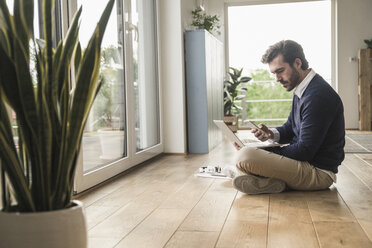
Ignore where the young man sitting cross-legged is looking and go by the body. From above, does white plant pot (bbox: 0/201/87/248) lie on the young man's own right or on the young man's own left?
on the young man's own left

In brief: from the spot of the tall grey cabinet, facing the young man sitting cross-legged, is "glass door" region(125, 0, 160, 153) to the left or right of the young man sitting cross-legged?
right

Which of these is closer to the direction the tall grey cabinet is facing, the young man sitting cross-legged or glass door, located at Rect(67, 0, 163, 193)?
the young man sitting cross-legged

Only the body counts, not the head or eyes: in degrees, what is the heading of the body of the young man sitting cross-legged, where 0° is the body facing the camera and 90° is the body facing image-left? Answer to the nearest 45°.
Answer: approximately 90°

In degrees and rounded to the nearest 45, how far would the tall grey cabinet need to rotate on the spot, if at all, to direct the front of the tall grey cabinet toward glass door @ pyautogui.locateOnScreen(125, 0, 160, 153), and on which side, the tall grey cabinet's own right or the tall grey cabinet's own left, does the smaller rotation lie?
approximately 135° to the tall grey cabinet's own right

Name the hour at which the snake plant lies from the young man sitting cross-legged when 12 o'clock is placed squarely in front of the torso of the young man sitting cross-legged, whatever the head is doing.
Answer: The snake plant is roughly at 10 o'clock from the young man sitting cross-legged.

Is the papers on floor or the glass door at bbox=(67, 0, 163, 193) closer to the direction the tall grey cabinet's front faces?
the papers on floor

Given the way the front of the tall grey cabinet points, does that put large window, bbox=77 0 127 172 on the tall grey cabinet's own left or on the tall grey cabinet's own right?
on the tall grey cabinet's own right

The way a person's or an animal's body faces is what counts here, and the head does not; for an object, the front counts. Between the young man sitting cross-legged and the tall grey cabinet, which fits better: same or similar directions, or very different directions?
very different directions
